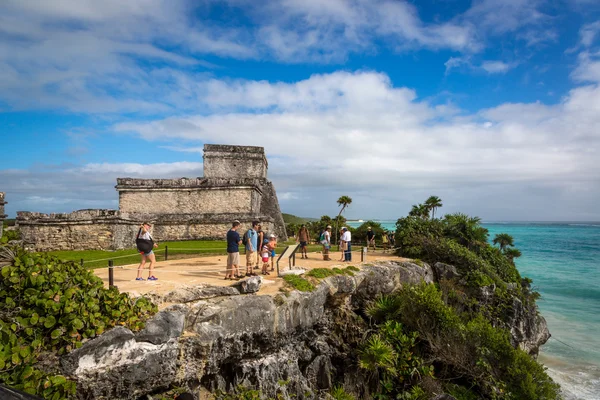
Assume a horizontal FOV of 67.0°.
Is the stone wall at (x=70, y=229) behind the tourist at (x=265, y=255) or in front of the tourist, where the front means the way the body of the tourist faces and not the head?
behind

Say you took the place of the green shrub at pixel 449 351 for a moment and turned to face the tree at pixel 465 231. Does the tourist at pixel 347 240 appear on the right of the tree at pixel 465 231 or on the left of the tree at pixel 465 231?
left

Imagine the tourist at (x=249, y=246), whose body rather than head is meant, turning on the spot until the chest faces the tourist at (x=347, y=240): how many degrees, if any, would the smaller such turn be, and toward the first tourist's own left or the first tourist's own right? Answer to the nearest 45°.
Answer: approximately 45° to the first tourist's own left

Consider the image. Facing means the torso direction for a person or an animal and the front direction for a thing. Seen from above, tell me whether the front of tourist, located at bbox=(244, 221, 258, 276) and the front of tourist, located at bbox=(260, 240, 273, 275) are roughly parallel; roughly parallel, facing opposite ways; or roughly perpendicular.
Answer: roughly parallel

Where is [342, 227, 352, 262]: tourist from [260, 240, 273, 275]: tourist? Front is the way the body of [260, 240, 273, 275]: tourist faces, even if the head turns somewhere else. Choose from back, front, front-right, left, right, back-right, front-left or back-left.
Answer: front-left

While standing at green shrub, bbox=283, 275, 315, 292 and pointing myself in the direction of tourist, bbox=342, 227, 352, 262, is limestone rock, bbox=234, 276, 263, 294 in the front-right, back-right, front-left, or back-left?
back-left

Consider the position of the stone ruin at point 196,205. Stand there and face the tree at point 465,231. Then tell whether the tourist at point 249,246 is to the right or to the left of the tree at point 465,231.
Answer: right

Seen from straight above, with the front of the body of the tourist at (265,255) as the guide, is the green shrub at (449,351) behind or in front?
in front

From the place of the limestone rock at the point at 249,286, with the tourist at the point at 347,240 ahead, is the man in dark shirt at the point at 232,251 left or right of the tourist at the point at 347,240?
left
